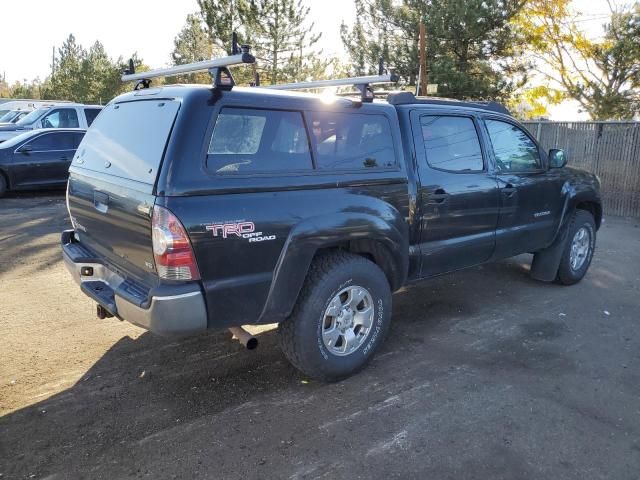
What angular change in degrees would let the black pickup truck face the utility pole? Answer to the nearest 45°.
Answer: approximately 45° to its left

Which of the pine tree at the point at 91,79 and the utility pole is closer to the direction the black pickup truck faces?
the utility pole

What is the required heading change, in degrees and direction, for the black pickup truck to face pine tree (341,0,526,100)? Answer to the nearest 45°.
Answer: approximately 45° to its left

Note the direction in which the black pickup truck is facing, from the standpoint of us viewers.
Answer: facing away from the viewer and to the right of the viewer

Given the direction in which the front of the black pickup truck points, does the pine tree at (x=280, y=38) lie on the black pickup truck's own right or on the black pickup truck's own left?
on the black pickup truck's own left

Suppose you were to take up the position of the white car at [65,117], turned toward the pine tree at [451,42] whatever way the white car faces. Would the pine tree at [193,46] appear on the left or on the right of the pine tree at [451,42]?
left

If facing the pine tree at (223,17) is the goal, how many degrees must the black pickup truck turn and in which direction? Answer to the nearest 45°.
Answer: approximately 45° to its left

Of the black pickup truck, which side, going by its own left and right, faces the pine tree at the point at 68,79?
left

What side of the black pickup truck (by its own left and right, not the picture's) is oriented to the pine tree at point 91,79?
left

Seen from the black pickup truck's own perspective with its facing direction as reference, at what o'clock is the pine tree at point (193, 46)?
The pine tree is roughly at 10 o'clock from the black pickup truck.

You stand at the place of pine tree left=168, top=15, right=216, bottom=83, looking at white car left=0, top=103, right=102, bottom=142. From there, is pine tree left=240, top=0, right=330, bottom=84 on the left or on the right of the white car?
left
